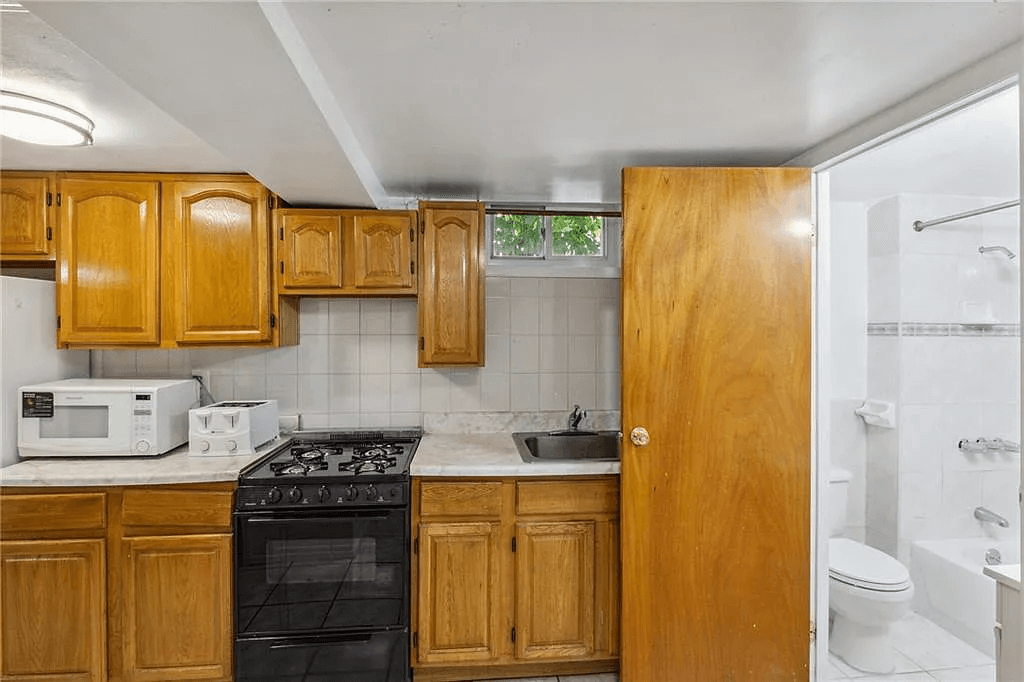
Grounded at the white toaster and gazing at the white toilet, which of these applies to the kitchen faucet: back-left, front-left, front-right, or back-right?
front-left

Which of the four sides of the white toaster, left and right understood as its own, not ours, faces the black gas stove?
left

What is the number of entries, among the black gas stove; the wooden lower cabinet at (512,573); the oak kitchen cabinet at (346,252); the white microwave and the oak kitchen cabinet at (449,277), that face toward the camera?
5

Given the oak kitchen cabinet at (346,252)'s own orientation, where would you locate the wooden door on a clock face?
The wooden door is roughly at 10 o'clock from the oak kitchen cabinet.

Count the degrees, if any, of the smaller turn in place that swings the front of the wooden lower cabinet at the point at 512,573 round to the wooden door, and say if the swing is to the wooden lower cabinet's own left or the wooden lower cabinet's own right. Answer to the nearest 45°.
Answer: approximately 90° to the wooden lower cabinet's own left

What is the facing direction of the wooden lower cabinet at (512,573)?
toward the camera

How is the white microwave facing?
toward the camera

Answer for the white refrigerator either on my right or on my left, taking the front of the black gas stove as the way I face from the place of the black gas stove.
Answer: on my right

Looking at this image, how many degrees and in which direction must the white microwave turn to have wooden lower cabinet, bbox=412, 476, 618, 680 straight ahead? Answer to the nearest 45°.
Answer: approximately 45° to its left

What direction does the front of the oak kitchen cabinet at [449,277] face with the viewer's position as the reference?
facing the viewer

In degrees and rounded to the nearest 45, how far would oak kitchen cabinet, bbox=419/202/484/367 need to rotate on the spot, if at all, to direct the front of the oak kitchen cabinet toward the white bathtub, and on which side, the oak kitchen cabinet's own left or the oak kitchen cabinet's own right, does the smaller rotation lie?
approximately 90° to the oak kitchen cabinet's own left

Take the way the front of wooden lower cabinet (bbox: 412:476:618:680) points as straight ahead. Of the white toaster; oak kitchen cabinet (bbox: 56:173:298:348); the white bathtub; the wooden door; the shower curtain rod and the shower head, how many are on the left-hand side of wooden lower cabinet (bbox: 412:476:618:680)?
4

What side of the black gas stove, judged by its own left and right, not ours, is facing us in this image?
front

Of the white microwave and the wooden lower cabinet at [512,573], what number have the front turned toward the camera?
2

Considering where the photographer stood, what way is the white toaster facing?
facing the viewer and to the left of the viewer

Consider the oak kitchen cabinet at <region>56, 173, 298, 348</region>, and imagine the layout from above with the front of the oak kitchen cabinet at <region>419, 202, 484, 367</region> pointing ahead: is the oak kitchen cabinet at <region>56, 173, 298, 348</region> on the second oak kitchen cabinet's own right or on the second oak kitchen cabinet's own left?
on the second oak kitchen cabinet's own right

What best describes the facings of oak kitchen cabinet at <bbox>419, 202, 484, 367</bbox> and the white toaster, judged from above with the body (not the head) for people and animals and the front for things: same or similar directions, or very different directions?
same or similar directions
